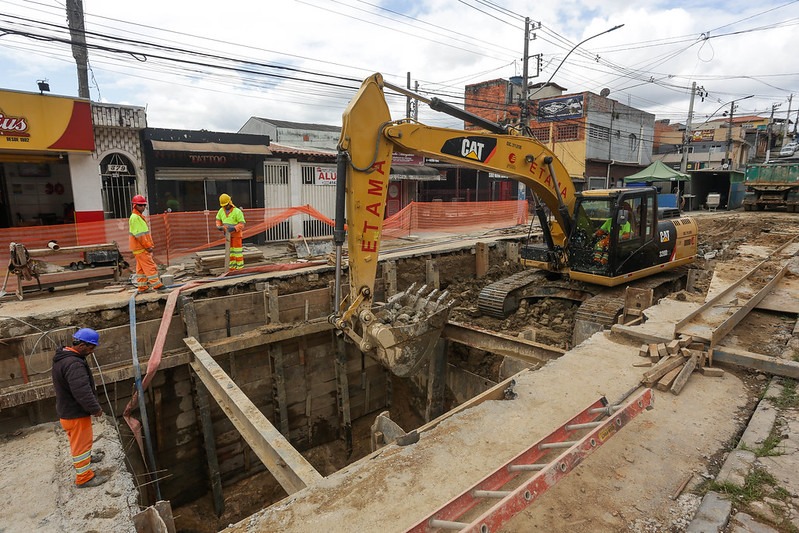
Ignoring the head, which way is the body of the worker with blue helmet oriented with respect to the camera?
to the viewer's right

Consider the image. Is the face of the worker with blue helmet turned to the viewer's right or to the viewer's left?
to the viewer's right

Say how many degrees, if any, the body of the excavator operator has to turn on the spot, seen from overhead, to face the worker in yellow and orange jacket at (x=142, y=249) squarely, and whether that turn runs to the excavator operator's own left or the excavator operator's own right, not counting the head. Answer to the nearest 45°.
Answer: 0° — they already face them

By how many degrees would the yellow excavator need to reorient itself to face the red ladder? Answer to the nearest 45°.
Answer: approximately 45° to its left

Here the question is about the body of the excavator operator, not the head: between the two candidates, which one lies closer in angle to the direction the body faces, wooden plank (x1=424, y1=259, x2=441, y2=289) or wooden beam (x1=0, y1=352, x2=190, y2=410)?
the wooden beam

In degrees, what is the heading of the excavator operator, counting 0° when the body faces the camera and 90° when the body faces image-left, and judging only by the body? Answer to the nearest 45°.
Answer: approximately 45°

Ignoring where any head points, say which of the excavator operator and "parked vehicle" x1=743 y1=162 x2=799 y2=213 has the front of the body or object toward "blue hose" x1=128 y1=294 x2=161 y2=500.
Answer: the excavator operator

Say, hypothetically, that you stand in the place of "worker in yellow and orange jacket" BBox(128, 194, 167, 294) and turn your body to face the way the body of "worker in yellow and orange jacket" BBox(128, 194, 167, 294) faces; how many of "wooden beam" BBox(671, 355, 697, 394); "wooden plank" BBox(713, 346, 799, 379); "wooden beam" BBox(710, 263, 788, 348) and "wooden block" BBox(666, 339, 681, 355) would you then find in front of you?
4
